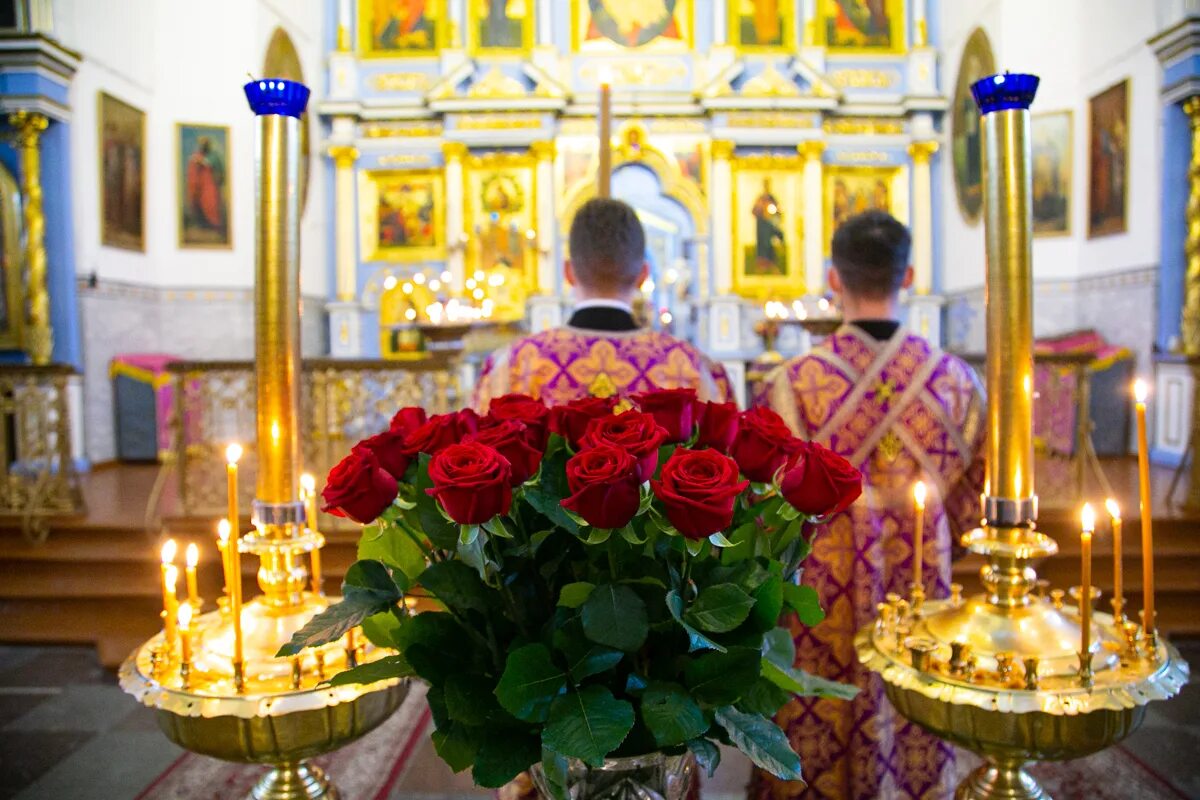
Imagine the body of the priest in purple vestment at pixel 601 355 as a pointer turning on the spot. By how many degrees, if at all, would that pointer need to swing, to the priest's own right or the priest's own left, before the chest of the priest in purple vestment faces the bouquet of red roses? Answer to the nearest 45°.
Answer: approximately 180°

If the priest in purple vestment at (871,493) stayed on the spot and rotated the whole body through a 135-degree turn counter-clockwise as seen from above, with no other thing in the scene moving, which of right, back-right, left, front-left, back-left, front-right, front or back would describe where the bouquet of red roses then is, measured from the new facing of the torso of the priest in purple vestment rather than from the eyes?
front-left

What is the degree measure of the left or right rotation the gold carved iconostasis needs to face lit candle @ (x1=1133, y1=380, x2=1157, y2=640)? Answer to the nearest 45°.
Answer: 0° — it already faces it

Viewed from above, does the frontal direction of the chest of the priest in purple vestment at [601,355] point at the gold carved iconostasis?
yes

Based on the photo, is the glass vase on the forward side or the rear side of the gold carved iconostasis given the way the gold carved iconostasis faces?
on the forward side

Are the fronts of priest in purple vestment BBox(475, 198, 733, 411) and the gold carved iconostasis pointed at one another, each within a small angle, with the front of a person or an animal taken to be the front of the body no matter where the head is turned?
yes

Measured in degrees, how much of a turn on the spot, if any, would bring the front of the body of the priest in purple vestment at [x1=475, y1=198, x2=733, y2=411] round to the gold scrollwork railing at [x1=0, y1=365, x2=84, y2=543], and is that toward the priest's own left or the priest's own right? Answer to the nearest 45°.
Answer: approximately 45° to the priest's own left

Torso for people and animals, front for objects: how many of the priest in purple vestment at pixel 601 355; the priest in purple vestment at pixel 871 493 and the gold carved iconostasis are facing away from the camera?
2

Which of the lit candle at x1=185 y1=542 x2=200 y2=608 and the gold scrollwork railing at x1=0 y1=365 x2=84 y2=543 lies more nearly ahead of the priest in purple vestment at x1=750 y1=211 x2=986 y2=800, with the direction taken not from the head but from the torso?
the gold scrollwork railing

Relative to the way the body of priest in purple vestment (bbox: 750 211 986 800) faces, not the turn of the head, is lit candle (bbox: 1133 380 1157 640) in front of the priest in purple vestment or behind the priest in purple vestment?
behind

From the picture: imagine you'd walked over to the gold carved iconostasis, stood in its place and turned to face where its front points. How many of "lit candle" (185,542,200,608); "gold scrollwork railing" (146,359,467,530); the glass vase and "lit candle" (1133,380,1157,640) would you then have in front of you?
4

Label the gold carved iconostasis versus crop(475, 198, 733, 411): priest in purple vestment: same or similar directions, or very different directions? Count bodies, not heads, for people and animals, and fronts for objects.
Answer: very different directions

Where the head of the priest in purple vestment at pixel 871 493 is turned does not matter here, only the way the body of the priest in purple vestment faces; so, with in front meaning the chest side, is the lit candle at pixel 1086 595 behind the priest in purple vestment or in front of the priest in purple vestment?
behind

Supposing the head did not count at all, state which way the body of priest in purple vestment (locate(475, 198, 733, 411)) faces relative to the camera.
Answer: away from the camera

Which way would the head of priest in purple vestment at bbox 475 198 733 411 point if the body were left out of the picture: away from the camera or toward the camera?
away from the camera

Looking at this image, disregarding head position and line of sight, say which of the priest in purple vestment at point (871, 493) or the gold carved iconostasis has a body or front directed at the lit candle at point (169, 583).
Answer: the gold carved iconostasis

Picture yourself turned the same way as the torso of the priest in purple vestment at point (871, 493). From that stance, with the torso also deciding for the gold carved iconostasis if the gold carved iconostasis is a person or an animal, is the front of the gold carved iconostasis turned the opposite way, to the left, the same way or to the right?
the opposite way

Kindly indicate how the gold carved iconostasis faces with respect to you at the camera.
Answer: facing the viewer

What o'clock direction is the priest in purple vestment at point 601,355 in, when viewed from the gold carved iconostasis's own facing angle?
The priest in purple vestment is roughly at 12 o'clock from the gold carved iconostasis.

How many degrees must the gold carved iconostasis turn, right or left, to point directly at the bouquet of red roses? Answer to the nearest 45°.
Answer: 0° — it already faces it

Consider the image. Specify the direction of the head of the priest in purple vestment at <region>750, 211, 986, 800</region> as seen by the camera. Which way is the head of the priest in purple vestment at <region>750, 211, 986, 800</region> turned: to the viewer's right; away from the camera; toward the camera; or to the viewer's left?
away from the camera
